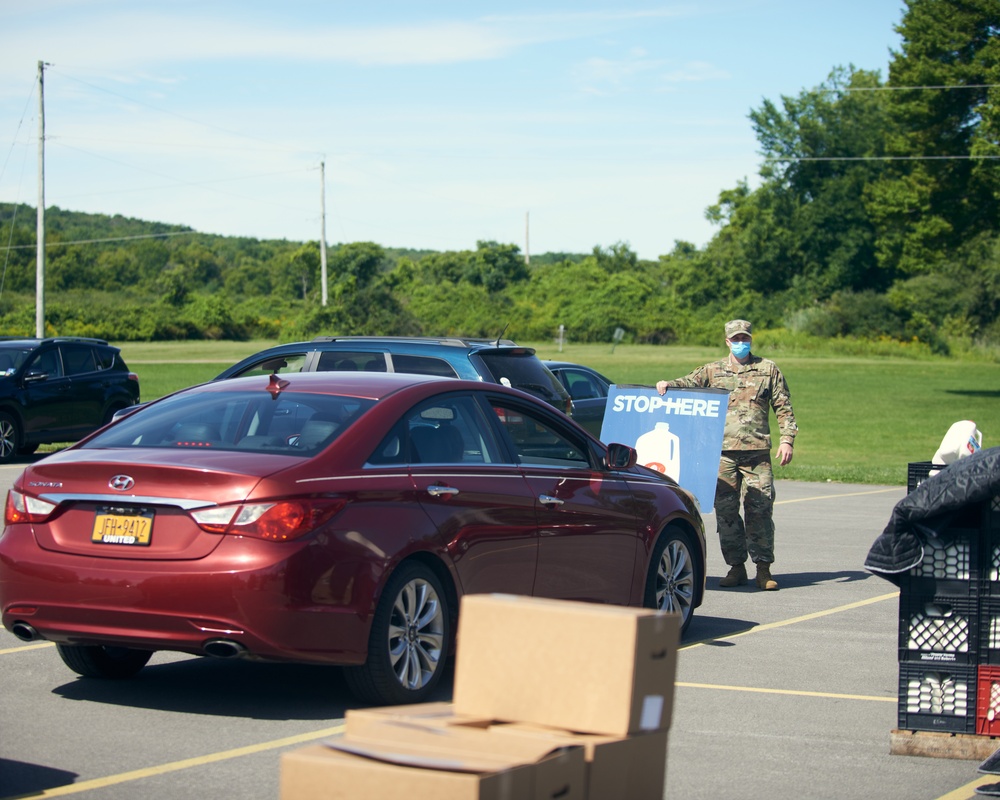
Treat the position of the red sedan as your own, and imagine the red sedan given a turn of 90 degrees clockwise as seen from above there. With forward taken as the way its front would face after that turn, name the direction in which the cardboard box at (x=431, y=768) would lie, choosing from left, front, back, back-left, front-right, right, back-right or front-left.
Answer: front-right

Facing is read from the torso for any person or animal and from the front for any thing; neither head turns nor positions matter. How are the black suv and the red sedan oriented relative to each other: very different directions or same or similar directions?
very different directions

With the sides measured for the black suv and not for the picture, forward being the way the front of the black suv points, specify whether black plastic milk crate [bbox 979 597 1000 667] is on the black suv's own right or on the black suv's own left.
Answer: on the black suv's own left

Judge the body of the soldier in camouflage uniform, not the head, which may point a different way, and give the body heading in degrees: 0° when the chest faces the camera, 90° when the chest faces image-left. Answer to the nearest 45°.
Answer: approximately 0°

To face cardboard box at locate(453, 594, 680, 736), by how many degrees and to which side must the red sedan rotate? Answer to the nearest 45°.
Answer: approximately 135° to its right

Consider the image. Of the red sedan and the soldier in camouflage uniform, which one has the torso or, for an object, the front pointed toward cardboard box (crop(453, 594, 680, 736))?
the soldier in camouflage uniform

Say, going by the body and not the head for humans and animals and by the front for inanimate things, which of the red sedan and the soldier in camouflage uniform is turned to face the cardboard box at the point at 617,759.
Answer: the soldier in camouflage uniform

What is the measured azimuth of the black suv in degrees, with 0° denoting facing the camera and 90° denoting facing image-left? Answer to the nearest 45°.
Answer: approximately 45°

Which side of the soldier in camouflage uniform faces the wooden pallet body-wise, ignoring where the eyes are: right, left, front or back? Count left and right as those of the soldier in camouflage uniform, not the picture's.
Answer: front

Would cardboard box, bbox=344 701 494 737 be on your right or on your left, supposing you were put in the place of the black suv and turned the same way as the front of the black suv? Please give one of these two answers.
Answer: on your left

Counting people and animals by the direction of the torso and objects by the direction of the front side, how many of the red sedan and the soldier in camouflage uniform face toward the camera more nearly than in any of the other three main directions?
1
